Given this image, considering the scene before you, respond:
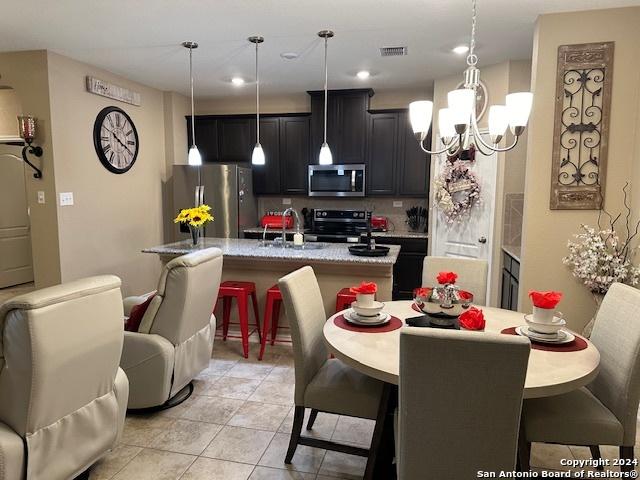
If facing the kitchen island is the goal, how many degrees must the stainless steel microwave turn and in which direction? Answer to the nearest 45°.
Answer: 0° — it already faces it

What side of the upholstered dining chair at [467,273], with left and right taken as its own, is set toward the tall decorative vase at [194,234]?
right

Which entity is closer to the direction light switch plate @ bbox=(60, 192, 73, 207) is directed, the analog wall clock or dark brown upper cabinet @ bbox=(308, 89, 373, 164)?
the dark brown upper cabinet

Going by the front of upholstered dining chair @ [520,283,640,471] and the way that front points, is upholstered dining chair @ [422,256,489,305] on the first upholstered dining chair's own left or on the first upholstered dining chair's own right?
on the first upholstered dining chair's own right

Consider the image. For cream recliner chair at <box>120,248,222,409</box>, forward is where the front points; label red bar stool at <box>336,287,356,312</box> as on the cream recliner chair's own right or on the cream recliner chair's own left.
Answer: on the cream recliner chair's own right

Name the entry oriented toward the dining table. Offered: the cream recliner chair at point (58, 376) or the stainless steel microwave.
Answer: the stainless steel microwave

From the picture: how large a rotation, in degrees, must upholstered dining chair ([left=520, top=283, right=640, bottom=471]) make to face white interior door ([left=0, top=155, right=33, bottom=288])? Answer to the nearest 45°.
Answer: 0° — it already faces it

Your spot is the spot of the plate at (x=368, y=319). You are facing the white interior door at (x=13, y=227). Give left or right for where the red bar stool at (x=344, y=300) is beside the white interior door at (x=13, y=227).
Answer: right

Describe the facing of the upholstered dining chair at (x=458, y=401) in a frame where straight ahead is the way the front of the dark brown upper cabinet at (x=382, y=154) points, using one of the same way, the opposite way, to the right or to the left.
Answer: the opposite way

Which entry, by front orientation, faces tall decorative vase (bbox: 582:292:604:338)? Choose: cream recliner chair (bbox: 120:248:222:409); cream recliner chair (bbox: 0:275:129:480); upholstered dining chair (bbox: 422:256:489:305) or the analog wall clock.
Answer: the analog wall clock

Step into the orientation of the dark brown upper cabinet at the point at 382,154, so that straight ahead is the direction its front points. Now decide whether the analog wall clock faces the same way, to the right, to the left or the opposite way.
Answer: to the left

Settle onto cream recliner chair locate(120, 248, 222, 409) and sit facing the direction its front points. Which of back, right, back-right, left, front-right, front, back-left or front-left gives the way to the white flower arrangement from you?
back-right

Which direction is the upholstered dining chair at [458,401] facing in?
away from the camera

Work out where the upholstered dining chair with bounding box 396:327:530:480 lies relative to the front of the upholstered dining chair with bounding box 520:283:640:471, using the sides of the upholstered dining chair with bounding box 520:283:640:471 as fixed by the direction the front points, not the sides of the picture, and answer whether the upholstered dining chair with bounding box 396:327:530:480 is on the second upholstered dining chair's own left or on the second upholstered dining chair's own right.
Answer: on the second upholstered dining chair's own left
